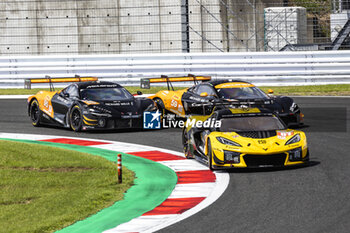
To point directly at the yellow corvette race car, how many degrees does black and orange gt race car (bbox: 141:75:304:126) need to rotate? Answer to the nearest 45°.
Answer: approximately 45° to its right

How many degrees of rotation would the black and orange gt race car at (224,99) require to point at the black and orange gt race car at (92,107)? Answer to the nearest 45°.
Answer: approximately 135° to its right

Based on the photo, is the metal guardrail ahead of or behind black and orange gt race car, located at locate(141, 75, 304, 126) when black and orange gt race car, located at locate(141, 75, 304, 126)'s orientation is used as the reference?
behind

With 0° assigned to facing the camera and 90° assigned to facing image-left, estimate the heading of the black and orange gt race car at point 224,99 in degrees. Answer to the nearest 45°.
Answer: approximately 315°

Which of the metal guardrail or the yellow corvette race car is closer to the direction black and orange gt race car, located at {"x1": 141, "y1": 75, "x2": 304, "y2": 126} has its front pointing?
the yellow corvette race car
